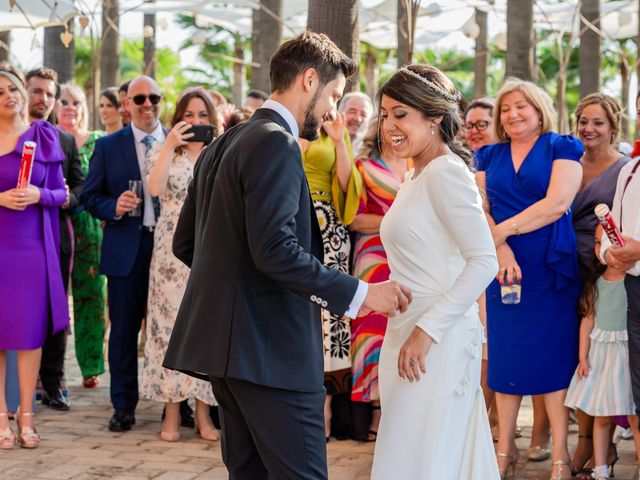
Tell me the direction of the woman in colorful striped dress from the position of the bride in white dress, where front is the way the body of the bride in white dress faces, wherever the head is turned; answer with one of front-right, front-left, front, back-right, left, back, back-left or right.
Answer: right

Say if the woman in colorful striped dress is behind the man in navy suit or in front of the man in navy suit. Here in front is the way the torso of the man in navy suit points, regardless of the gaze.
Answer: in front

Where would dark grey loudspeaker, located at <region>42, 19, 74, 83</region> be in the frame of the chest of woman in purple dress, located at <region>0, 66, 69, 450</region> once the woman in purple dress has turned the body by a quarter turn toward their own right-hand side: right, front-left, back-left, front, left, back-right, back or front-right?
right

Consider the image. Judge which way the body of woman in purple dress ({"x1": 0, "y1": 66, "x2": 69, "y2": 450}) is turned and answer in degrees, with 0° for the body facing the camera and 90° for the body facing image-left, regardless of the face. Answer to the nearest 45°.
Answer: approximately 0°

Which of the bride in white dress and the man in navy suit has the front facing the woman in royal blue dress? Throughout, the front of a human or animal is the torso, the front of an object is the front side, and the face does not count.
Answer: the man in navy suit

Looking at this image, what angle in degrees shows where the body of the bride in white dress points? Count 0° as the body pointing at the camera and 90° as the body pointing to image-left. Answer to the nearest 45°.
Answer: approximately 90°

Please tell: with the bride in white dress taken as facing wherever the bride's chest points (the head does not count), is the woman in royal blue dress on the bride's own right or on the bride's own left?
on the bride's own right

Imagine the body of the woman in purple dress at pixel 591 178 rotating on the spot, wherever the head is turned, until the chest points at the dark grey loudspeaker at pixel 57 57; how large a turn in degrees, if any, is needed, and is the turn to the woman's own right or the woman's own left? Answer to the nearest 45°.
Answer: approximately 90° to the woman's own right

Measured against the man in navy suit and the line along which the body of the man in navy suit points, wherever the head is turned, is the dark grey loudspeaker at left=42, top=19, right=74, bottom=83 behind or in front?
behind

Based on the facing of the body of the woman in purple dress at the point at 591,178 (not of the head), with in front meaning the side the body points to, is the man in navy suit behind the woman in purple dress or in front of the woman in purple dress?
in front

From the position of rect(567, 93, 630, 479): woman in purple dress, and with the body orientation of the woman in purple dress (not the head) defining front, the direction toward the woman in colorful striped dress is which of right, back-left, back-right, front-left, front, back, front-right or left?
front-right

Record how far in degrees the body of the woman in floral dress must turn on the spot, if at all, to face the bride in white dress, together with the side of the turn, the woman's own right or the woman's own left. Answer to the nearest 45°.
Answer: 0° — they already face them

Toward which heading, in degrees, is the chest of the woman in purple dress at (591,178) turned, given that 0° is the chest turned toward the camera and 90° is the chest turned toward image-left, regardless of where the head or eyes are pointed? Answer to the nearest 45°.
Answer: approximately 45°

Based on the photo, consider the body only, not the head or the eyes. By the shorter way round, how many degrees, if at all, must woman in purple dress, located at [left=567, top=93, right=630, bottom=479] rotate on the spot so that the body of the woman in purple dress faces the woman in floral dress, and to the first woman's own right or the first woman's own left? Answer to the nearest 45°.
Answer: approximately 45° to the first woman's own right
